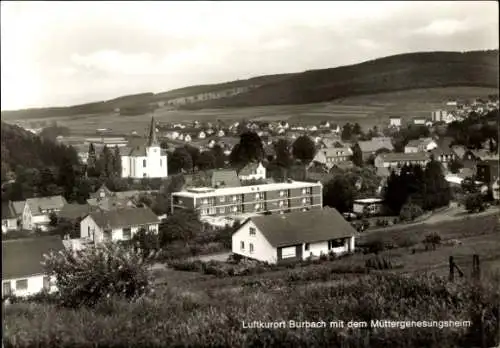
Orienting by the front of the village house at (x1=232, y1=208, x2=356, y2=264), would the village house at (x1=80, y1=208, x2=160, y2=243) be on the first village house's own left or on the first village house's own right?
on the first village house's own right

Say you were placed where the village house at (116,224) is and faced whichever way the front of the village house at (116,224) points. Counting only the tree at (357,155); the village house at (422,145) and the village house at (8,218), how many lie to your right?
1

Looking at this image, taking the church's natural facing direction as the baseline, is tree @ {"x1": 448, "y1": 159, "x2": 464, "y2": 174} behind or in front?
in front

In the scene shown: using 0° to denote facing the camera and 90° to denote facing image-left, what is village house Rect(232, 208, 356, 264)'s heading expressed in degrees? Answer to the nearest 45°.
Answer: approximately 315°
